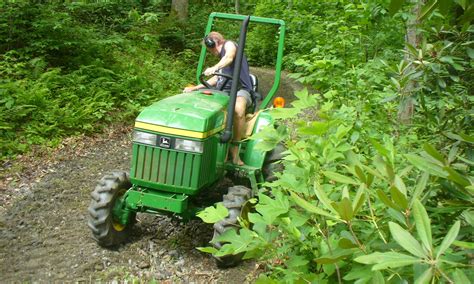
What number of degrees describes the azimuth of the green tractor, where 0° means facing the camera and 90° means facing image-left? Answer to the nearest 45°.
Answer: approximately 45°

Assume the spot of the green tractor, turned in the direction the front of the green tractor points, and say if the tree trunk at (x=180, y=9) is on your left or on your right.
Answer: on your right

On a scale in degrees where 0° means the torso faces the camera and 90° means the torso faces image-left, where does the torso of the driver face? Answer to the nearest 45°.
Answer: approximately 45°

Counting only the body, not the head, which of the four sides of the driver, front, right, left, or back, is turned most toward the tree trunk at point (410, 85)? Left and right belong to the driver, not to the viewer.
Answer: back
